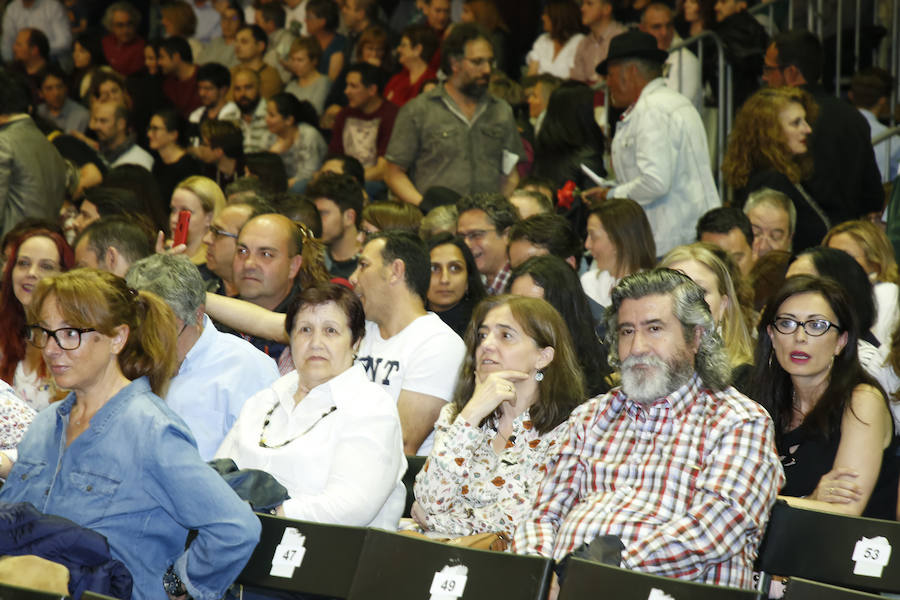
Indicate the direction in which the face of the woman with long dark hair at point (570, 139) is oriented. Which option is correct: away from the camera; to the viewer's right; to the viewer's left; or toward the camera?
away from the camera

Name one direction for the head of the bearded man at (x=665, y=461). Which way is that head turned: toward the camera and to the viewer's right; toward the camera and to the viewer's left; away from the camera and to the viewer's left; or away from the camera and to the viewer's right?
toward the camera and to the viewer's left

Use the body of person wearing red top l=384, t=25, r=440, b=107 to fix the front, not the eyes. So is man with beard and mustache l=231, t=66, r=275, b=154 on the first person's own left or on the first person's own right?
on the first person's own right

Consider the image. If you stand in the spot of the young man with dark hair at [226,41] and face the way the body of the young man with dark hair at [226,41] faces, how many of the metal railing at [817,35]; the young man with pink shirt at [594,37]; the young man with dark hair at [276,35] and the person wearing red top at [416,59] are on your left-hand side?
4

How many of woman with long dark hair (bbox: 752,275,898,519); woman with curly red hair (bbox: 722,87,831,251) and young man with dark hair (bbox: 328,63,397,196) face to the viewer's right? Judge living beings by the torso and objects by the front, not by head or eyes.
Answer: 1

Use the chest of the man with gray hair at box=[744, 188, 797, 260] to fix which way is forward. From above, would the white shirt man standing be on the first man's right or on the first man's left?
on the first man's right

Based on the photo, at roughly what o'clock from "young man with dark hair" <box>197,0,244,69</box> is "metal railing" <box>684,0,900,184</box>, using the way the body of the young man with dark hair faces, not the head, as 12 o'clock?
The metal railing is roughly at 9 o'clock from the young man with dark hair.

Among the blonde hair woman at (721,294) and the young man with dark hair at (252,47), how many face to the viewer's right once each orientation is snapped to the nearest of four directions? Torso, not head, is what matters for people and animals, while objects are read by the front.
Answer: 0

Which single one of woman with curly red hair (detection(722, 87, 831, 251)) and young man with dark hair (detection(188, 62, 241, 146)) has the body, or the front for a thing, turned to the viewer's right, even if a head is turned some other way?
the woman with curly red hair

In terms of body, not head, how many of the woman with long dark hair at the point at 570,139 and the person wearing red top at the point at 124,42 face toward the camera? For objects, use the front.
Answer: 1
